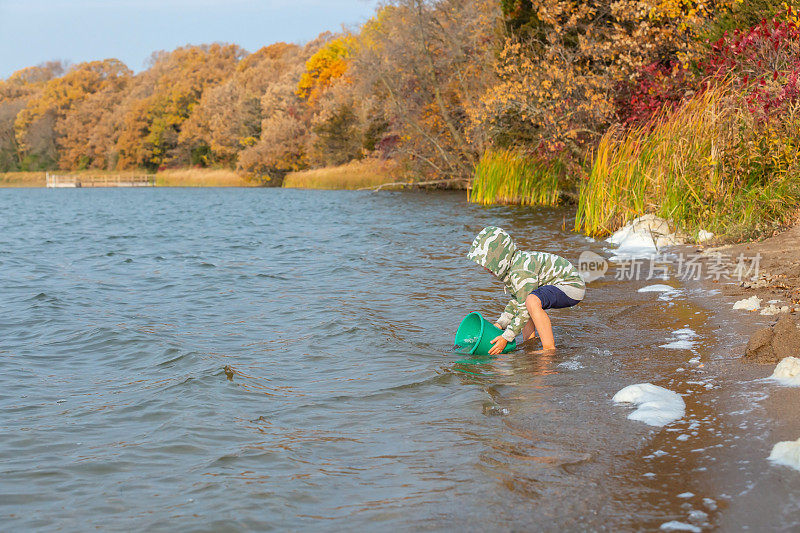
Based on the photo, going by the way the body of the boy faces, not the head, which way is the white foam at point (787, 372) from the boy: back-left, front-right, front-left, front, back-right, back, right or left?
back-left

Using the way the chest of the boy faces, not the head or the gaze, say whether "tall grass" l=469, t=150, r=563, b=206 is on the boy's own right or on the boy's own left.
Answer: on the boy's own right

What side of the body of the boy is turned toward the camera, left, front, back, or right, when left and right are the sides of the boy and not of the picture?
left

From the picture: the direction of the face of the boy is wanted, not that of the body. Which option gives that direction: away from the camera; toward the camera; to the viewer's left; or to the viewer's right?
to the viewer's left

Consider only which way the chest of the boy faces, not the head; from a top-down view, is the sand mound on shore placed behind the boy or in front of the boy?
behind

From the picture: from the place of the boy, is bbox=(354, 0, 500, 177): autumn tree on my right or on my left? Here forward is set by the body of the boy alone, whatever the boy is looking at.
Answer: on my right

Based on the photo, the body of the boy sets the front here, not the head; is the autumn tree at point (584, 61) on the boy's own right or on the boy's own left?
on the boy's own right

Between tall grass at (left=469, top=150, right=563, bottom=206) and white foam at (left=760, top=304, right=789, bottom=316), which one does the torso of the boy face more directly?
the tall grass
